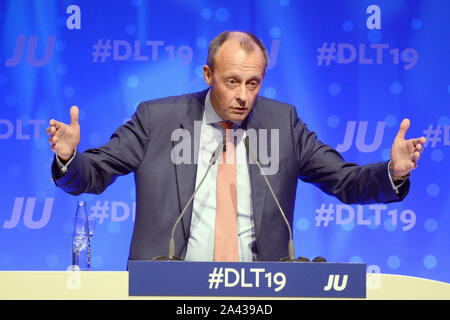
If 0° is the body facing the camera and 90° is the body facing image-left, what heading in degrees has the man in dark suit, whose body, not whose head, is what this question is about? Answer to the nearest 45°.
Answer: approximately 0°
